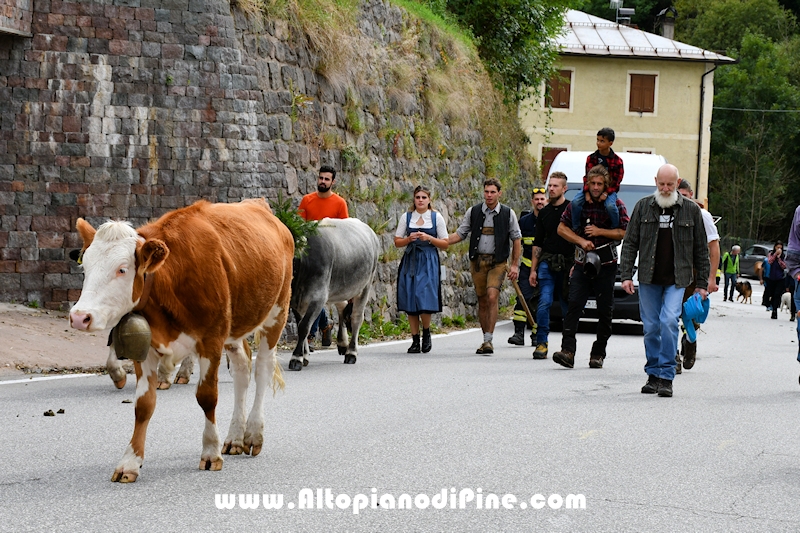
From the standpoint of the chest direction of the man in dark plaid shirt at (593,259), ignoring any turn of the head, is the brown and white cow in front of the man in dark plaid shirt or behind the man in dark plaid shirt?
in front

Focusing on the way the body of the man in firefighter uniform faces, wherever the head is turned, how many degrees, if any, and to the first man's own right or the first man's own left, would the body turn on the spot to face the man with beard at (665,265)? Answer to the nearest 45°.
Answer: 0° — they already face them

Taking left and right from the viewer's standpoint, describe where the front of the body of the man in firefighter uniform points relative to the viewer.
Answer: facing the viewer

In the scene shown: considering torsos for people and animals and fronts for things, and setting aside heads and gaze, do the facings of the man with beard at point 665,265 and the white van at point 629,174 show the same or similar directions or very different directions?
same or similar directions

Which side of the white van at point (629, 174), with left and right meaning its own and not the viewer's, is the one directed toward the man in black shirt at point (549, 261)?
front

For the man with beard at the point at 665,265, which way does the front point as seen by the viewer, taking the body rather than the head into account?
toward the camera

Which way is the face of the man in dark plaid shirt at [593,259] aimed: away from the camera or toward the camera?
toward the camera

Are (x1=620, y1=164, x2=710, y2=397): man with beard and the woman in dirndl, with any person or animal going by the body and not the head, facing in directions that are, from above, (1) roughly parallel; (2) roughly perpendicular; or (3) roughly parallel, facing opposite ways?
roughly parallel

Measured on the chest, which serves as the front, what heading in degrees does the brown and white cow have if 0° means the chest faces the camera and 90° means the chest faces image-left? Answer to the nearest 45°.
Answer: approximately 45°

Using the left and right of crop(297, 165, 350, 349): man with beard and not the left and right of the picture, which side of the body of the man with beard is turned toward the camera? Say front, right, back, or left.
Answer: front

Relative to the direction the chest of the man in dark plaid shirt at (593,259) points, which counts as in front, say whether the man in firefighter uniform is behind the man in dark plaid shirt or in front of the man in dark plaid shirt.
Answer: behind

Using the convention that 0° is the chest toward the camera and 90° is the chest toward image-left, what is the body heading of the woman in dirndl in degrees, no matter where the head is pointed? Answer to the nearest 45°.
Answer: approximately 0°

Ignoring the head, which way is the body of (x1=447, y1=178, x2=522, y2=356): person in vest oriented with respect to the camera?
toward the camera

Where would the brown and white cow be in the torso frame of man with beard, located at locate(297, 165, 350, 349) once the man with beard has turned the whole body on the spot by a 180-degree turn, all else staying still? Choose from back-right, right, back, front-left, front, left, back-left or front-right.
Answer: back

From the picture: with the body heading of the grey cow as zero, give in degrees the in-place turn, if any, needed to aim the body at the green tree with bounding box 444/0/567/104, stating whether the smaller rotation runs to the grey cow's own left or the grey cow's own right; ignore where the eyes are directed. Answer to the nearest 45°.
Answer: approximately 135° to the grey cow's own right

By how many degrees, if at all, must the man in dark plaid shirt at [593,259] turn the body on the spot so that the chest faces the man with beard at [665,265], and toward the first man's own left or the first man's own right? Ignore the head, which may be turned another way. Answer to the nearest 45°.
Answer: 0° — they already face them
